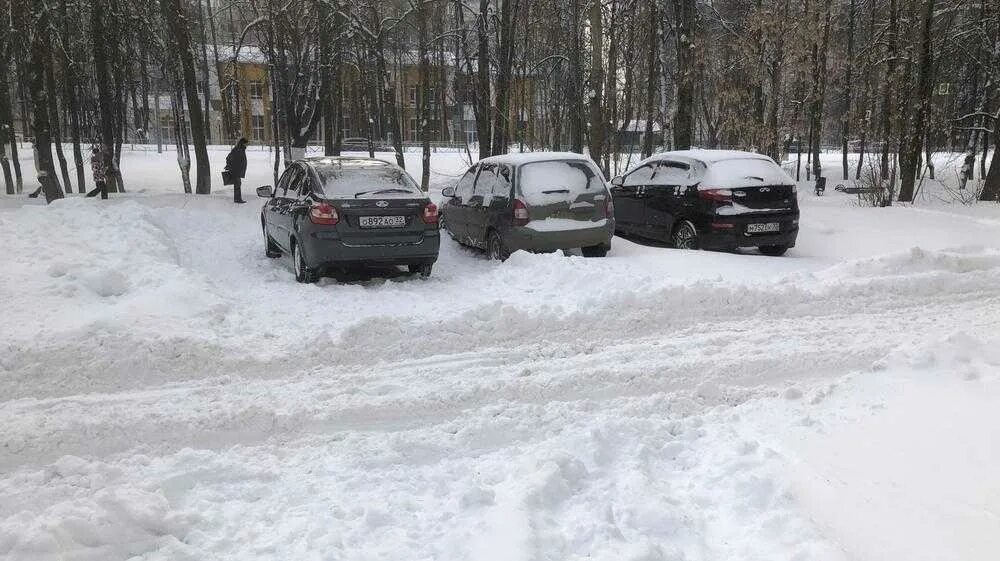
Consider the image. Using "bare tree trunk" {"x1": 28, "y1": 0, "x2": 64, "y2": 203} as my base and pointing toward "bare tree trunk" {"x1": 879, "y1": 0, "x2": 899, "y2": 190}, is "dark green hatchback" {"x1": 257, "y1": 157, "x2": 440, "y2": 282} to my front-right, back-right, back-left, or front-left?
front-right

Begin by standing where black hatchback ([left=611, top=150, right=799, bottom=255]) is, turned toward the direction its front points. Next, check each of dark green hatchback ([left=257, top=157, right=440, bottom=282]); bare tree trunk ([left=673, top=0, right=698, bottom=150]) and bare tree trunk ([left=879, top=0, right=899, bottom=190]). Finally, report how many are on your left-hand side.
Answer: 1

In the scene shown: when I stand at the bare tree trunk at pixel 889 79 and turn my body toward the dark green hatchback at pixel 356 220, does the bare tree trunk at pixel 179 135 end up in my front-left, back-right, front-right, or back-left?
front-right

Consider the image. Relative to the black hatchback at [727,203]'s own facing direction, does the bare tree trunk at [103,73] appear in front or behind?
in front

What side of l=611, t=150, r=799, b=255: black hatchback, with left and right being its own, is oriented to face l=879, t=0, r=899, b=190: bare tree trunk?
right

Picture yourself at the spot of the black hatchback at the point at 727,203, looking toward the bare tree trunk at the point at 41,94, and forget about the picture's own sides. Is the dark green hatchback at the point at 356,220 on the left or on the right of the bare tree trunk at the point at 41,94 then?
left

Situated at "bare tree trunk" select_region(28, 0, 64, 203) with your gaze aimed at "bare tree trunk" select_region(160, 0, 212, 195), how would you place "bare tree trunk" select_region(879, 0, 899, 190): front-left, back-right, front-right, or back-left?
front-right

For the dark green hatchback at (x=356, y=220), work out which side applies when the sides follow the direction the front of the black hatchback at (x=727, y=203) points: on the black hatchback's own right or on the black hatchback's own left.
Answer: on the black hatchback's own left

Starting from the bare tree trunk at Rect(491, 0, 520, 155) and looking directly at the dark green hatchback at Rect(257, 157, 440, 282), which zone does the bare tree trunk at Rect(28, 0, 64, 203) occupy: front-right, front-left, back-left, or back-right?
front-right

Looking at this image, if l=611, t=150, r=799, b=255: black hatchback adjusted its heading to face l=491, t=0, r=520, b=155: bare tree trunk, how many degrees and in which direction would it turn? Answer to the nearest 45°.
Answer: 0° — it already faces it

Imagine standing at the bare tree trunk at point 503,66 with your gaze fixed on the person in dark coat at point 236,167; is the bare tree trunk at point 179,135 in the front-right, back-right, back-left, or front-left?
front-right

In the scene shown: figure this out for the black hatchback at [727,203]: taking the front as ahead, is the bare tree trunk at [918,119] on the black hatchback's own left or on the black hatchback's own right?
on the black hatchback's own right

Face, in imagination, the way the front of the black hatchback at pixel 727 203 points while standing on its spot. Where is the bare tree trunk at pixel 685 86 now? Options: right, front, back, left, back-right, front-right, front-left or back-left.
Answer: front-right

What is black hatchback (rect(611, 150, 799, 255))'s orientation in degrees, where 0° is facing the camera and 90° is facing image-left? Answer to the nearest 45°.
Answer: approximately 135°
